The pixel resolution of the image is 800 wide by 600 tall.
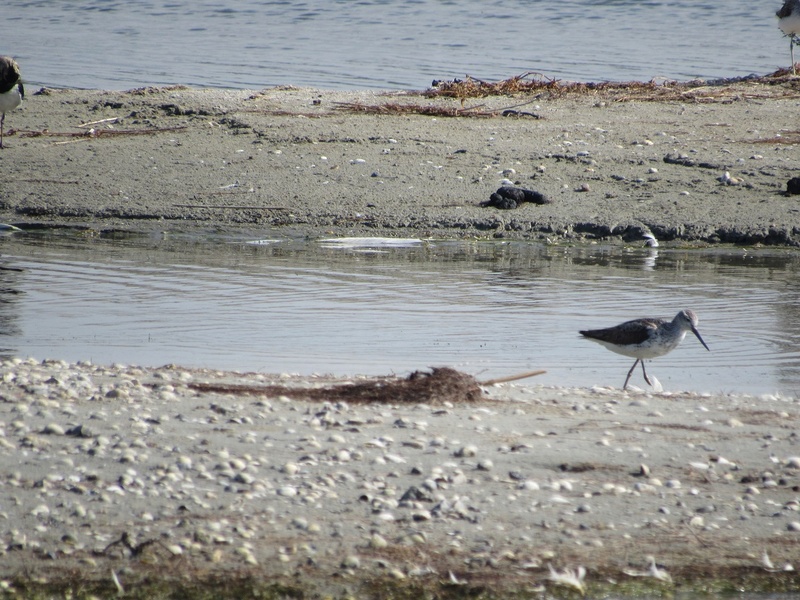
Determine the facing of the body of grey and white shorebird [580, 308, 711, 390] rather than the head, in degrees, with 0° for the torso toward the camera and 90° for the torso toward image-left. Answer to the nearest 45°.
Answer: approximately 270°

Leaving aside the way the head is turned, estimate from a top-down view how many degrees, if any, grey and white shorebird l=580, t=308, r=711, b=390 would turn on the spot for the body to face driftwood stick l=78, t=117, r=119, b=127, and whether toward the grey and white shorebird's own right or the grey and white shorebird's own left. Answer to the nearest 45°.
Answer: approximately 135° to the grey and white shorebird's own left

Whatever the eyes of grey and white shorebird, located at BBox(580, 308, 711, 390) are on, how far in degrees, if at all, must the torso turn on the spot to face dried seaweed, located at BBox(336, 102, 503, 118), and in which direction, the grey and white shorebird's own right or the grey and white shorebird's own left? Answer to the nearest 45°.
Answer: approximately 90° to the grey and white shorebird's own left

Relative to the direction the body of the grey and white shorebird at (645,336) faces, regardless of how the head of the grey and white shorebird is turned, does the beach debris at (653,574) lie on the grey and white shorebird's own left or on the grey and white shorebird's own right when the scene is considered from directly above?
on the grey and white shorebird's own right

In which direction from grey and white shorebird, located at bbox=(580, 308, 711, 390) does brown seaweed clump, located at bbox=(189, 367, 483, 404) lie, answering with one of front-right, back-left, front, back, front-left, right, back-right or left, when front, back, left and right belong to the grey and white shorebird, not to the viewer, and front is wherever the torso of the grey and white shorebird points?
back-right
